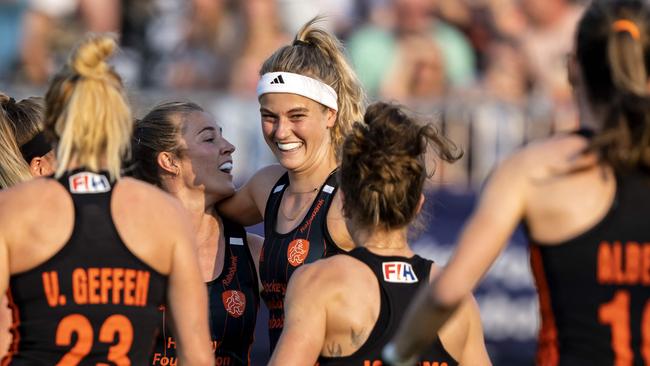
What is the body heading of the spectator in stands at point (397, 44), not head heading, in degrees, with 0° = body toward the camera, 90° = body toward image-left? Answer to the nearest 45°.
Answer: approximately 0°
